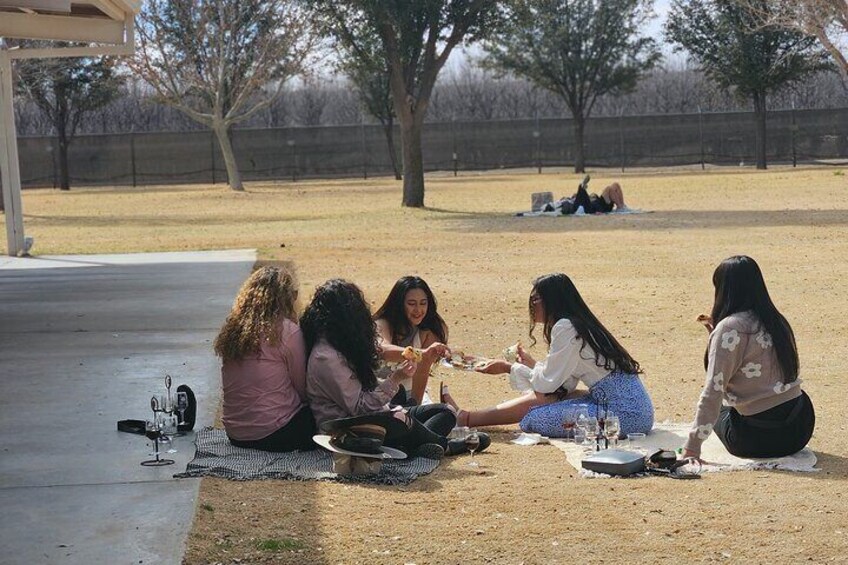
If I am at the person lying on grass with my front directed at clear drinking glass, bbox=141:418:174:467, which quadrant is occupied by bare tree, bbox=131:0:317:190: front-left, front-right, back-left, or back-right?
back-right

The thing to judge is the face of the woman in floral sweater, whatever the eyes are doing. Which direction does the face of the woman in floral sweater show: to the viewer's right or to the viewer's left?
to the viewer's left

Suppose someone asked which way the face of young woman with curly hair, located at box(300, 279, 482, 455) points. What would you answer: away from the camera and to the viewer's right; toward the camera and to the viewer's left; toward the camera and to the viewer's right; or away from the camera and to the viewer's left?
away from the camera and to the viewer's right

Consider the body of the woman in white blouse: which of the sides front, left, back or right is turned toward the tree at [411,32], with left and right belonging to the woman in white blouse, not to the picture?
right

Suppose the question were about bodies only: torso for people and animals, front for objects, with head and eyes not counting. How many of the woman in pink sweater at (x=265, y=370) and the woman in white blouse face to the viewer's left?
1

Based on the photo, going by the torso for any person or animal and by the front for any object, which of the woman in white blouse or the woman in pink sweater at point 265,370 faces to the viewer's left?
the woman in white blouse

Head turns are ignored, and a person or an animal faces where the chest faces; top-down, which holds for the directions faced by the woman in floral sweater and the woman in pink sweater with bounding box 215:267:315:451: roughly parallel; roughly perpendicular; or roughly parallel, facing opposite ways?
roughly perpendicular

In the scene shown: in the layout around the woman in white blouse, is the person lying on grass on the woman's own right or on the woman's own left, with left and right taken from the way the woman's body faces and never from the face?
on the woman's own right

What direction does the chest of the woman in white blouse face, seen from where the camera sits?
to the viewer's left

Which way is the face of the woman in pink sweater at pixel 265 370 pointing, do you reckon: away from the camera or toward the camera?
away from the camera

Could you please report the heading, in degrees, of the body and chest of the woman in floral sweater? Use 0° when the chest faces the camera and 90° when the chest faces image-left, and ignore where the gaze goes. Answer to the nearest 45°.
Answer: approximately 135°

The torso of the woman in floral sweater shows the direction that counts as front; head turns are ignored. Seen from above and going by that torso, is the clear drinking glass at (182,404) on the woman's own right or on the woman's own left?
on the woman's own left

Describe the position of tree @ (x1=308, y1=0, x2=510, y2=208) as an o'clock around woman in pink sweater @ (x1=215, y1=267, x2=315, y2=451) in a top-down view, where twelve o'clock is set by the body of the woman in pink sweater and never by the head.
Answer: The tree is roughly at 11 o'clock from the woman in pink sweater.

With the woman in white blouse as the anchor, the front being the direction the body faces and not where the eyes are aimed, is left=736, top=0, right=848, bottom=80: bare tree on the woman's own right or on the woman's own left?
on the woman's own right

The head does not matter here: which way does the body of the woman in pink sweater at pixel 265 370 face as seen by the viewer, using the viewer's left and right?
facing away from the viewer and to the right of the viewer
